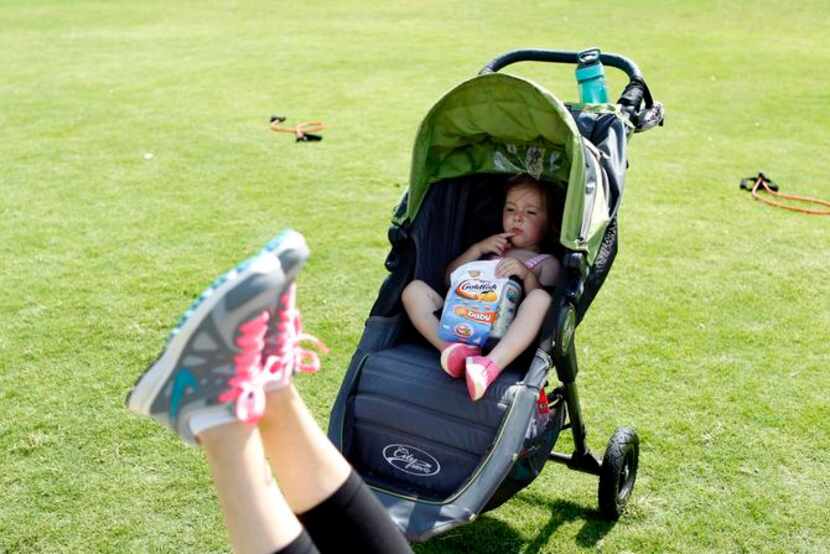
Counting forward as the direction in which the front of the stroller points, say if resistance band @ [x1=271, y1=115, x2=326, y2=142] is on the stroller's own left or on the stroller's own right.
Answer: on the stroller's own right

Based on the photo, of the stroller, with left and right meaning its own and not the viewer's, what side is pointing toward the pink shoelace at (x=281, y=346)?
front

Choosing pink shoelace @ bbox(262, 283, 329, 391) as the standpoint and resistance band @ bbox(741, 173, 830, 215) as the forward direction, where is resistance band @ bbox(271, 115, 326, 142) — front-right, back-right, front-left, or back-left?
front-left

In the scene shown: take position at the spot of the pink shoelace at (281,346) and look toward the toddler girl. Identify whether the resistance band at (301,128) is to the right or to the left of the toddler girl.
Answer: left

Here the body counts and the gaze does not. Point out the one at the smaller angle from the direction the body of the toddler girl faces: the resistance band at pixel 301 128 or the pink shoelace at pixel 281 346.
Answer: the pink shoelace

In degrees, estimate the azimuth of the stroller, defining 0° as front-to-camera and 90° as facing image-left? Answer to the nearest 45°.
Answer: approximately 45°

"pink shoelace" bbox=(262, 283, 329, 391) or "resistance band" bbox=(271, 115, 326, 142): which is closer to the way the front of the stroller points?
the pink shoelace

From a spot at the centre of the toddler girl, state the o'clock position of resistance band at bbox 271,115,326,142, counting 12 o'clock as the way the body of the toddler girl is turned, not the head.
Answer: The resistance band is roughly at 4 o'clock from the toddler girl.

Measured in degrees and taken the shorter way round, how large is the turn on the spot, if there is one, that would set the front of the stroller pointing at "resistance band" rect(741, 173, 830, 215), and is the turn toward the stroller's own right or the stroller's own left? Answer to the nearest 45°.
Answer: approximately 180°

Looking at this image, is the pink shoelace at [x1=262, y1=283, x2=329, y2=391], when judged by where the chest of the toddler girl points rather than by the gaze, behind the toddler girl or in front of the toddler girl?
in front

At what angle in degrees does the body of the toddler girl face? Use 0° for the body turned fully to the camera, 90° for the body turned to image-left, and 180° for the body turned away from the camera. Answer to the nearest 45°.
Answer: approximately 45°

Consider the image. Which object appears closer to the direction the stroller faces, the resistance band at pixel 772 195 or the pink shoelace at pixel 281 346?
the pink shoelace
